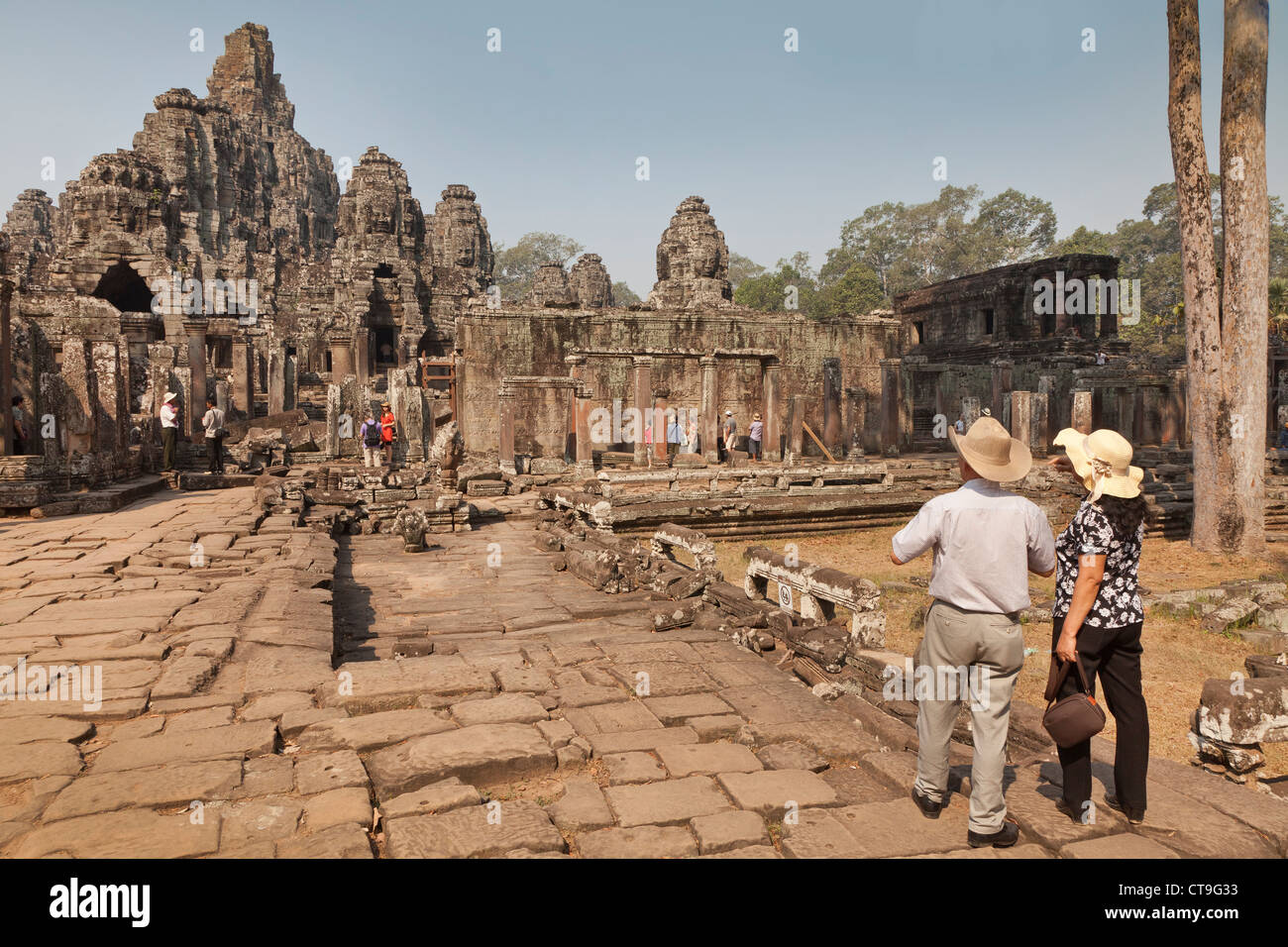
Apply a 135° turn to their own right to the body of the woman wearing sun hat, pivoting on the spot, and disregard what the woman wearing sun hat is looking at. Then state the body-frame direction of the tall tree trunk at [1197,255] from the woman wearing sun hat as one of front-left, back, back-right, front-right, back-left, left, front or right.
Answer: left

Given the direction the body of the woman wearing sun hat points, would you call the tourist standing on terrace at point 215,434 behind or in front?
in front

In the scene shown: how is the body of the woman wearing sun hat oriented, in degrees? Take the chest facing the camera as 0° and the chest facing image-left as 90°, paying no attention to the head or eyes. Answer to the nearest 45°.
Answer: approximately 135°
